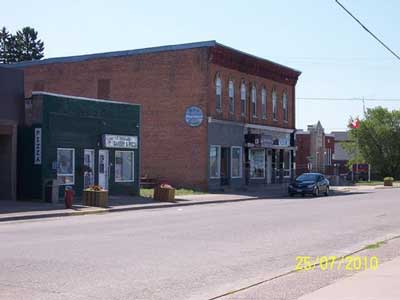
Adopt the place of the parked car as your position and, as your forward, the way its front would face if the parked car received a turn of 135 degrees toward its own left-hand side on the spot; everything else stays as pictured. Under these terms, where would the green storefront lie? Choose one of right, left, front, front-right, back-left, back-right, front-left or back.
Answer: back-right

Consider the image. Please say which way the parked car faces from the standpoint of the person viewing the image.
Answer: facing the viewer and to the left of the viewer

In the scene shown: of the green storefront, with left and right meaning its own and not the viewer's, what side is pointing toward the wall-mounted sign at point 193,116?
left

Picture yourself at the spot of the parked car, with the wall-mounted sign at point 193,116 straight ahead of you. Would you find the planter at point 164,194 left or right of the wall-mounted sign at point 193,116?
left

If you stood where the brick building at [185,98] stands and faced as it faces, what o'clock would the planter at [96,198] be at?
The planter is roughly at 2 o'clock from the brick building.

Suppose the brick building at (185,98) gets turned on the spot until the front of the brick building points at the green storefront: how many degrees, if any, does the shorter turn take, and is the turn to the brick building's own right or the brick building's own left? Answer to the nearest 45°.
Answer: approximately 90° to the brick building's own right

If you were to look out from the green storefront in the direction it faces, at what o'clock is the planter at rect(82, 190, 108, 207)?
The planter is roughly at 1 o'clock from the green storefront.

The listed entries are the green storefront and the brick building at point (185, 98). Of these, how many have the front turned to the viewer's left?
0

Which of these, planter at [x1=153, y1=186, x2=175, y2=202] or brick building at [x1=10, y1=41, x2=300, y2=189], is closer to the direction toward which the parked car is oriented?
the planter

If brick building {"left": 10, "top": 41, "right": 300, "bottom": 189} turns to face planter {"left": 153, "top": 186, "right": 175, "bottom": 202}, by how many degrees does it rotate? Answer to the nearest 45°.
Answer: approximately 45° to its right

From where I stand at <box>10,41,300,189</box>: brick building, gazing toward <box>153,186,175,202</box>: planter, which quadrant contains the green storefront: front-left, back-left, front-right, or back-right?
front-right
